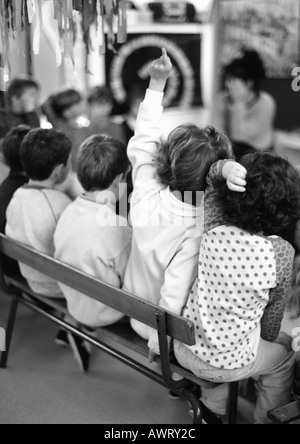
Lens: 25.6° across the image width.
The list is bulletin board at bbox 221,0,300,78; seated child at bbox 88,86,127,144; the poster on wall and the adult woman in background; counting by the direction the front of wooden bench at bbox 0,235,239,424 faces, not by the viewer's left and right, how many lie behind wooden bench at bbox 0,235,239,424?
0

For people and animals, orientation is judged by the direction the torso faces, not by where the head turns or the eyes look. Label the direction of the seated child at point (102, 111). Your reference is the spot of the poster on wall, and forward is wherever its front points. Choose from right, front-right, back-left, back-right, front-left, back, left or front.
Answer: front

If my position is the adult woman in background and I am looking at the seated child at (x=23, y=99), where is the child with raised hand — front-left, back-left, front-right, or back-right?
front-left

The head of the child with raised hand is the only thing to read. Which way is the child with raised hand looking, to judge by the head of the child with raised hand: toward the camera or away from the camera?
away from the camera

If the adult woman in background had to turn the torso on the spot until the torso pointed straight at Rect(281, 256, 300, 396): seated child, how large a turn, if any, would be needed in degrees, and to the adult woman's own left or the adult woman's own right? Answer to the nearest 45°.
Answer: approximately 45° to the adult woman's own left

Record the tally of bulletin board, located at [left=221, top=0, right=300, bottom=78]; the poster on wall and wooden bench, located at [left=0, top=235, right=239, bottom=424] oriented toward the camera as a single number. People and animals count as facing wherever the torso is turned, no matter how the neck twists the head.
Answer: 2

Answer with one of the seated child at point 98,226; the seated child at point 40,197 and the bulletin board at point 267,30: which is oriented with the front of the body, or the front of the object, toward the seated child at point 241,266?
the bulletin board

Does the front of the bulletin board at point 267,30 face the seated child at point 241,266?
yes

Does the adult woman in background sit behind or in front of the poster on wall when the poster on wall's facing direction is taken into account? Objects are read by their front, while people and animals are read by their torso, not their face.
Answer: in front

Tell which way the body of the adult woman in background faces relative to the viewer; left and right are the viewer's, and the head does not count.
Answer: facing the viewer and to the left of the viewer

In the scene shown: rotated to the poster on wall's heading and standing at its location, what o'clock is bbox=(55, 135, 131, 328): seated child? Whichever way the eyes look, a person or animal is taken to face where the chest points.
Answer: The seated child is roughly at 12 o'clock from the poster on wall.

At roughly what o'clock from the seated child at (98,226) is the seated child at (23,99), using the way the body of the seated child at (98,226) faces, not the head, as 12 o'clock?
the seated child at (23,99) is roughly at 10 o'clock from the seated child at (98,226).

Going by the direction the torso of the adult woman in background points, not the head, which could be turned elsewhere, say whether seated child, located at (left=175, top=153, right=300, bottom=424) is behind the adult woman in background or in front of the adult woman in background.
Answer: in front

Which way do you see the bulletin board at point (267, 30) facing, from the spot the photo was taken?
facing the viewer

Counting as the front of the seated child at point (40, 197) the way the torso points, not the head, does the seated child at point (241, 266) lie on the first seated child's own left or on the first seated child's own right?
on the first seated child's own right

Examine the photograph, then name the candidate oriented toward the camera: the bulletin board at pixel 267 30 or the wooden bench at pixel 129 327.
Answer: the bulletin board

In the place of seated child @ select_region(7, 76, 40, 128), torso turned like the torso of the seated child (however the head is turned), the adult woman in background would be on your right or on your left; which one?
on your left

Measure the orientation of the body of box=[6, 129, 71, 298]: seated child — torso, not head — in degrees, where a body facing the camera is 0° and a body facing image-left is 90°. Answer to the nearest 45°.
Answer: approximately 225°

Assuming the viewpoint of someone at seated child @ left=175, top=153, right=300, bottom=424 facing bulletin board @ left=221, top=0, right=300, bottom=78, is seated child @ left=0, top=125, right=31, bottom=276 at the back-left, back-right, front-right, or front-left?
front-left
